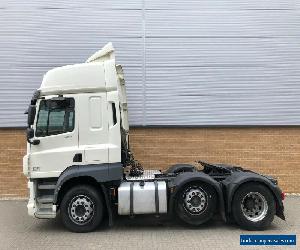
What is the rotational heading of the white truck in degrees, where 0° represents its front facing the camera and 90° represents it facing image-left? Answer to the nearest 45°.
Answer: approximately 90°
